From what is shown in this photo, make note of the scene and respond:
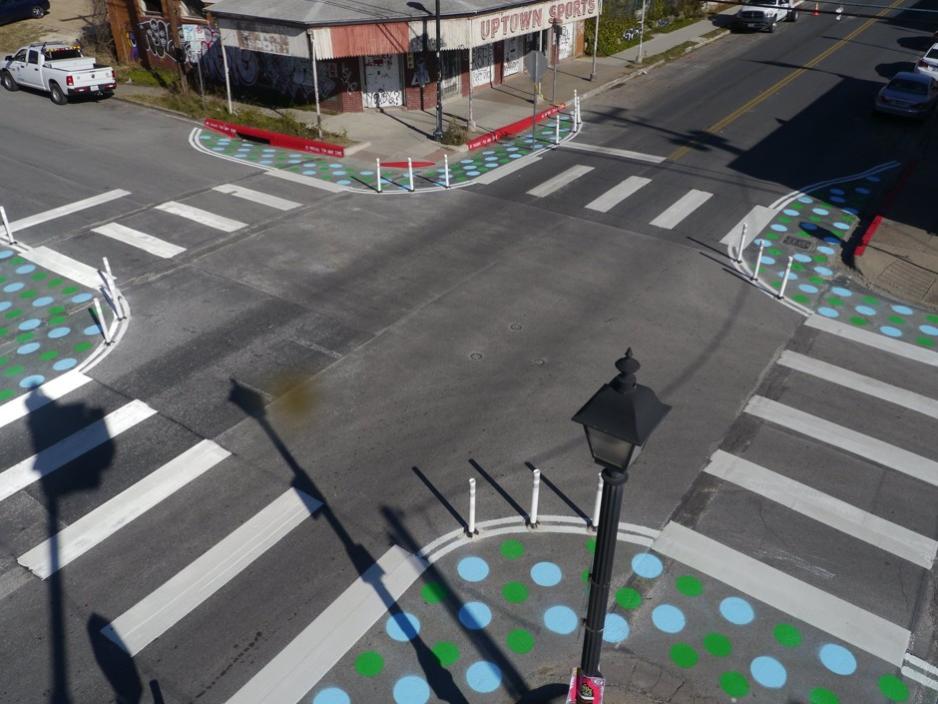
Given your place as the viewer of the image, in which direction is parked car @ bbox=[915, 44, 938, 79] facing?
facing away from the viewer and to the right of the viewer

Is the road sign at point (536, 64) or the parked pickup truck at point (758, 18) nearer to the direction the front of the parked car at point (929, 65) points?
the parked pickup truck

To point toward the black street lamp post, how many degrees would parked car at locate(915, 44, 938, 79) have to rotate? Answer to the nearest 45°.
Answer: approximately 135° to its right

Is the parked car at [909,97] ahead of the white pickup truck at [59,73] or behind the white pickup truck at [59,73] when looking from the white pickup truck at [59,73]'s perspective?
behind

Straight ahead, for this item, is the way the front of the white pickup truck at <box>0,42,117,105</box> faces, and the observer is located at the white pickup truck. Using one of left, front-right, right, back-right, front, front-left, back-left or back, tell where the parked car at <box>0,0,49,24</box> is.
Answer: front-right

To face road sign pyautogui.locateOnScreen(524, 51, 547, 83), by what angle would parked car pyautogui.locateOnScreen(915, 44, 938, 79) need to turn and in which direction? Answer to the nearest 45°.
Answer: approximately 180°

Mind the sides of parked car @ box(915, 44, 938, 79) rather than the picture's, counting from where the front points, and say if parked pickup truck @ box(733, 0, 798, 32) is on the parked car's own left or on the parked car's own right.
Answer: on the parked car's own left

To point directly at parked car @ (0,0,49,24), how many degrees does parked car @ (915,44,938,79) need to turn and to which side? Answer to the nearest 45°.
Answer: approximately 135° to its left
